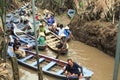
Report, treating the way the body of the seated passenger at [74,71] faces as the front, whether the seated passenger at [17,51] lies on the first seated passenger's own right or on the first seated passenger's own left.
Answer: on the first seated passenger's own right

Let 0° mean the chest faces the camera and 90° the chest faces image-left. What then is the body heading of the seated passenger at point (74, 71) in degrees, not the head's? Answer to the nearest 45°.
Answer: approximately 45°

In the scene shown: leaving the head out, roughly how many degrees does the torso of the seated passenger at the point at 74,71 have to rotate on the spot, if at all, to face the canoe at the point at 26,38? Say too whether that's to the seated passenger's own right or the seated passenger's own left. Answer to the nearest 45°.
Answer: approximately 90° to the seated passenger's own right

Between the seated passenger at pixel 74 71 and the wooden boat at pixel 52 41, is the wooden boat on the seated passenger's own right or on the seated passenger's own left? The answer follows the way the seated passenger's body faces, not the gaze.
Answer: on the seated passenger's own right
